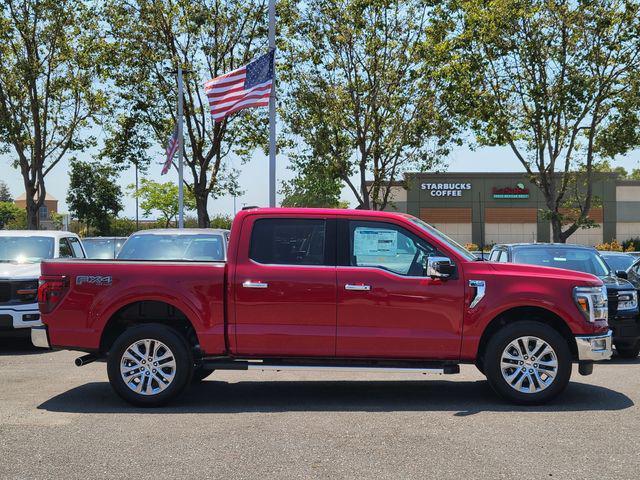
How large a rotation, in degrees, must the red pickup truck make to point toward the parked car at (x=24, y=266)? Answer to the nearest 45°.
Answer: approximately 135° to its left

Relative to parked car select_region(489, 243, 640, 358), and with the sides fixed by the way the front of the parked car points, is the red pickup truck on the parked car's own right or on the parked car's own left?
on the parked car's own right

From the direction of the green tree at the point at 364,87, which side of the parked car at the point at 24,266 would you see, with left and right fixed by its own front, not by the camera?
back

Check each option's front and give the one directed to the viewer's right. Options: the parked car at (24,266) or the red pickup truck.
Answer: the red pickup truck

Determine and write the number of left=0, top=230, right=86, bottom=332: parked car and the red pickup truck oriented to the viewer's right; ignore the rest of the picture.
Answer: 1

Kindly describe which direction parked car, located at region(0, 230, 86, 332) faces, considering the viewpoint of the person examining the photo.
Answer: facing the viewer and to the left of the viewer

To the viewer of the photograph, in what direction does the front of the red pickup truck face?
facing to the right of the viewer

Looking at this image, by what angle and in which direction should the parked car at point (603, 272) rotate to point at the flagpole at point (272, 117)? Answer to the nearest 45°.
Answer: approximately 180°

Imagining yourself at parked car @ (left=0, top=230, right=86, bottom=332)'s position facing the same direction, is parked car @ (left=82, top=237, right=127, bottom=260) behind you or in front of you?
behind

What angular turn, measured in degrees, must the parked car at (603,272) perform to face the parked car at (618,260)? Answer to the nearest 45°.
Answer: approximately 135° to its left

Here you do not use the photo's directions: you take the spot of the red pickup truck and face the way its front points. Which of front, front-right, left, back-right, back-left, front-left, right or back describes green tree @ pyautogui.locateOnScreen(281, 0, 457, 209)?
left

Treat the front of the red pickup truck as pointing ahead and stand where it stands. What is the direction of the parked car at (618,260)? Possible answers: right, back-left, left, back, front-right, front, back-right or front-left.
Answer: front-left

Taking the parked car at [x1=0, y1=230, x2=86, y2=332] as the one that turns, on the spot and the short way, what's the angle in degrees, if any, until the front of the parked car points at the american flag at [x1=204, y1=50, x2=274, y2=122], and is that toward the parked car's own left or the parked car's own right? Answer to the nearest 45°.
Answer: approximately 180°

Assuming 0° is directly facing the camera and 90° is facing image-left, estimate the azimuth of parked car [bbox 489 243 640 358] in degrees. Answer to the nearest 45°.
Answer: approximately 315°
